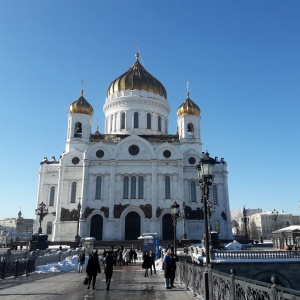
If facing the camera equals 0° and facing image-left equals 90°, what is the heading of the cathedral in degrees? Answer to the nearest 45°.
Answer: approximately 0°

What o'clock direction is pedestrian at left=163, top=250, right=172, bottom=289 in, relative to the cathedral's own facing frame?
The pedestrian is roughly at 12 o'clock from the cathedral.
